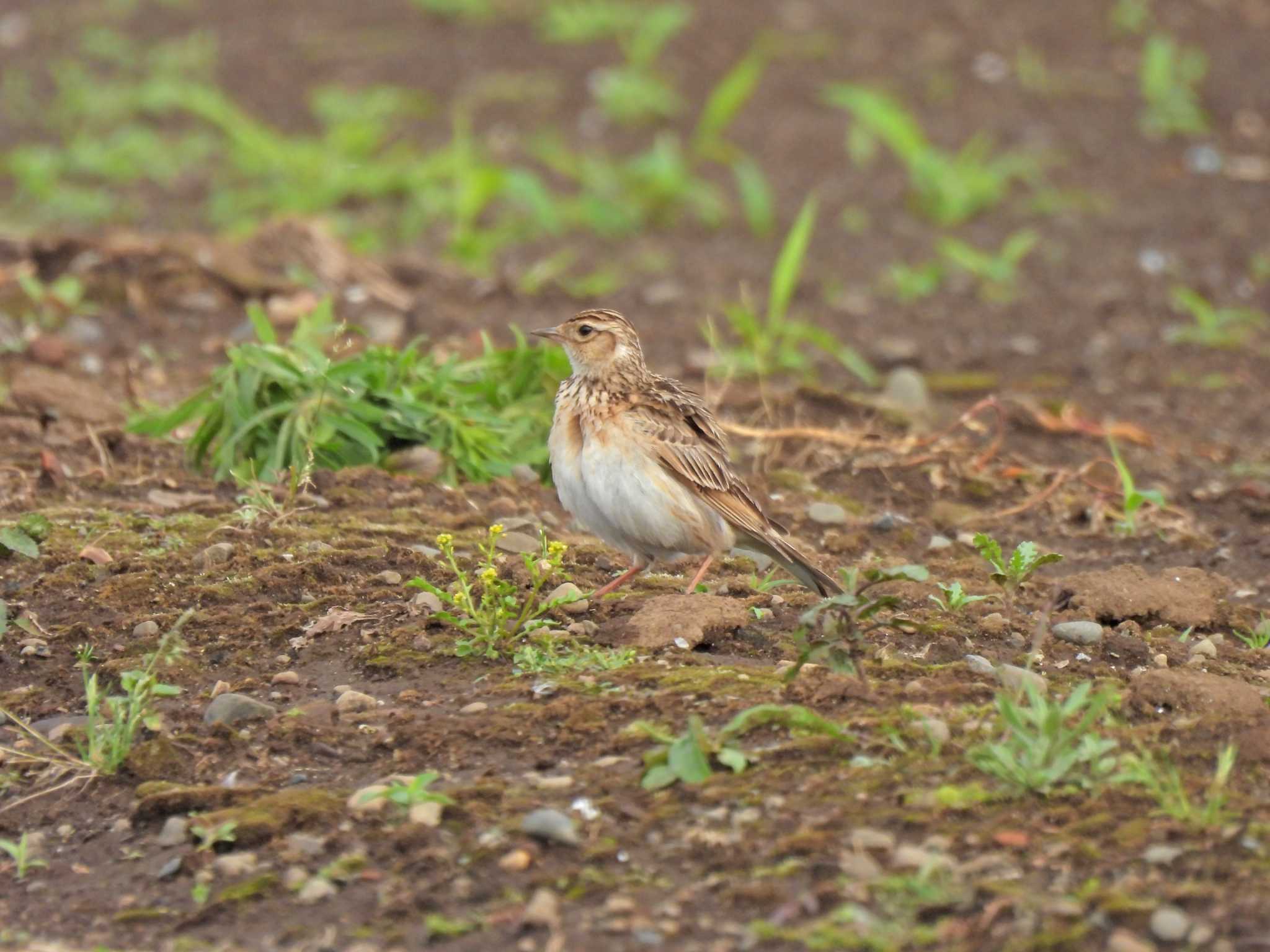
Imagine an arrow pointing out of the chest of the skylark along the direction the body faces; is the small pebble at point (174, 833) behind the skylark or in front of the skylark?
in front

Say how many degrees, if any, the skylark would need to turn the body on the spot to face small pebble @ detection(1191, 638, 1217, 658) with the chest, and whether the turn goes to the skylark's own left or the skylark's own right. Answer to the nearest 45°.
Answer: approximately 135° to the skylark's own left

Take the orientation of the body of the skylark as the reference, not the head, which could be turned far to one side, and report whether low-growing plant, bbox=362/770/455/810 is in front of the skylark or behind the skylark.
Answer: in front

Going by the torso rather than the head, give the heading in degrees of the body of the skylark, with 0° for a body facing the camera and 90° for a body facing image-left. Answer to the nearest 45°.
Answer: approximately 45°

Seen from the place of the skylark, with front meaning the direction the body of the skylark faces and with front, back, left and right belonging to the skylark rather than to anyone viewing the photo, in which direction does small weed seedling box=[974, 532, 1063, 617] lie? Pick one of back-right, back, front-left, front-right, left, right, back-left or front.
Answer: left

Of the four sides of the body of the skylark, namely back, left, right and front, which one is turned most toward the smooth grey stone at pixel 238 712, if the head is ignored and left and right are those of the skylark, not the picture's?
front

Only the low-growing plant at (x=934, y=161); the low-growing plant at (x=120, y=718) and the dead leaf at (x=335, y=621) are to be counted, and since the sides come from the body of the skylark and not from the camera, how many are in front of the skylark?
2

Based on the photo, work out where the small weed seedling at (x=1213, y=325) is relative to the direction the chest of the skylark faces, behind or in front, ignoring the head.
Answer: behind

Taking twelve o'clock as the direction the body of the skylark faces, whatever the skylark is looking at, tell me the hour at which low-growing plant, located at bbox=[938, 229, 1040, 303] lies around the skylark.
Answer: The low-growing plant is roughly at 5 o'clock from the skylark.

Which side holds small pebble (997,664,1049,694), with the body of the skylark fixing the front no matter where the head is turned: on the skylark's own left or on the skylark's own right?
on the skylark's own left
